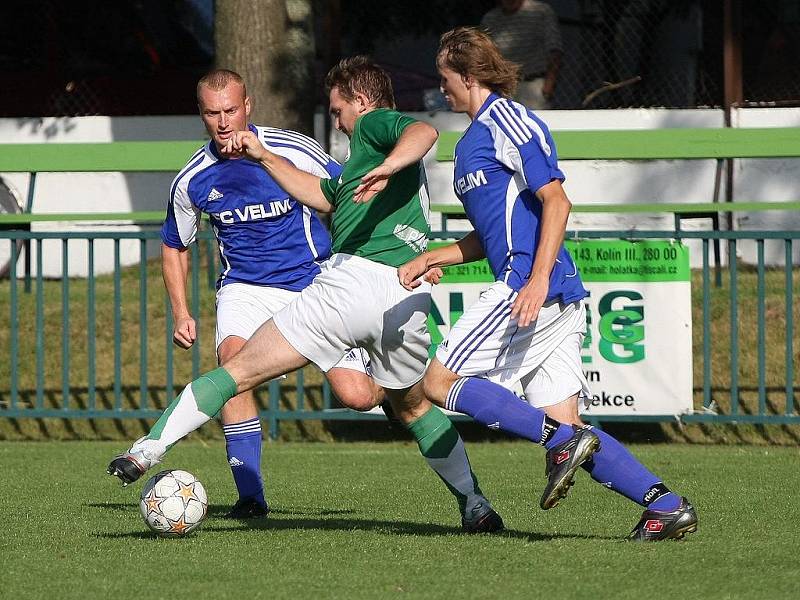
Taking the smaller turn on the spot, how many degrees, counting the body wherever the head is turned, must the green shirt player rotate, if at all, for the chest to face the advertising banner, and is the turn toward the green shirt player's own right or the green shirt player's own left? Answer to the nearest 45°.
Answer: approximately 135° to the green shirt player's own right

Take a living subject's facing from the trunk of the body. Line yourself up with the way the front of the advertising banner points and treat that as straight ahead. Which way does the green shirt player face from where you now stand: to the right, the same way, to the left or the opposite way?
to the right

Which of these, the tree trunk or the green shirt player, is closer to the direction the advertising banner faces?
the green shirt player

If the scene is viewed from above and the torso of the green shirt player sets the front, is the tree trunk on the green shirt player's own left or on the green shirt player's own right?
on the green shirt player's own right

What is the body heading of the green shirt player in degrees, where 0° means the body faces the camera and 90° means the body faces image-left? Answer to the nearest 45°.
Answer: approximately 90°

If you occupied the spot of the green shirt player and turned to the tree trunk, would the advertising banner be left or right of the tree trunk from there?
right

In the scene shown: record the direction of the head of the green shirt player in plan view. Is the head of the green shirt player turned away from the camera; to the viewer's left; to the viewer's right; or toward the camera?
to the viewer's left

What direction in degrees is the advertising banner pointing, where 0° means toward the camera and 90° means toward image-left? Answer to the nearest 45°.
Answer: approximately 0°

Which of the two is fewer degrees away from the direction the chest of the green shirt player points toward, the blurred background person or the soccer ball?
the soccer ball

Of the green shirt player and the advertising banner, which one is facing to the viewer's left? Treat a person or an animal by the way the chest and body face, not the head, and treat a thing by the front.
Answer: the green shirt player

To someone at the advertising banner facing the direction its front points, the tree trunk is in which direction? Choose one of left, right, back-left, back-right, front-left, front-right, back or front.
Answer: back-right

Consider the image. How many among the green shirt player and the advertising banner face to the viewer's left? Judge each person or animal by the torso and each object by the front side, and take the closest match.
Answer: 1

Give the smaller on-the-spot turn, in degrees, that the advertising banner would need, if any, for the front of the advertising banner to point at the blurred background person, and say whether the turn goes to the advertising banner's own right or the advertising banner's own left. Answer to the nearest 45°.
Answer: approximately 180°
